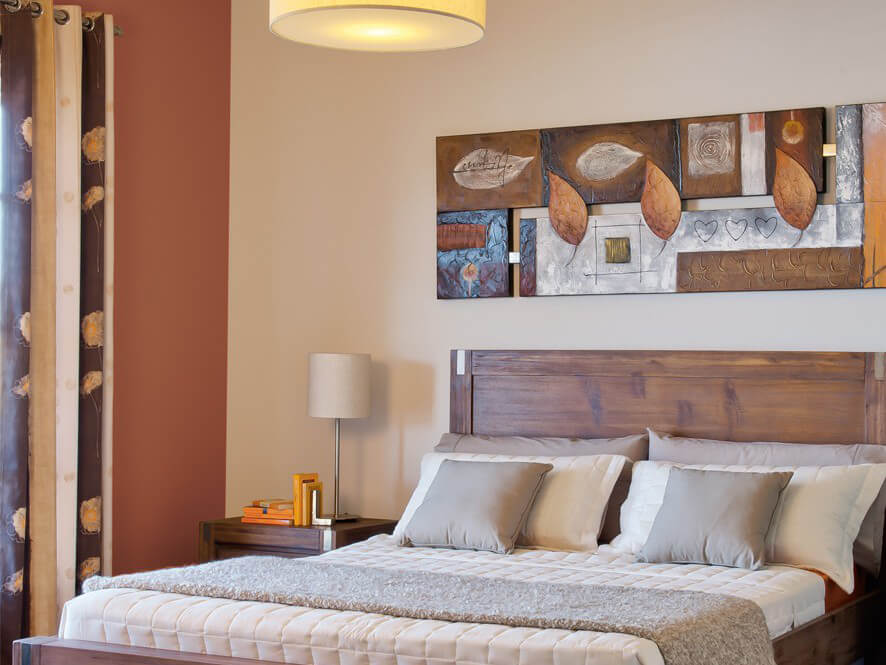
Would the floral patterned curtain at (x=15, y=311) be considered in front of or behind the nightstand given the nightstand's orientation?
in front

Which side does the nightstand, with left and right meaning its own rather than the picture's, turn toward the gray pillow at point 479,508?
left

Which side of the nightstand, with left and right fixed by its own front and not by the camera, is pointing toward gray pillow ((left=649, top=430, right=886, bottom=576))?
left

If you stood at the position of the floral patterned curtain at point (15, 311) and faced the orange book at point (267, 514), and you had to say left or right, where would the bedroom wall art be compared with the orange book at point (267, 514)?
right

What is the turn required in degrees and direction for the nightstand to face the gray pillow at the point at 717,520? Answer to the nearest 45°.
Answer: approximately 90° to its left

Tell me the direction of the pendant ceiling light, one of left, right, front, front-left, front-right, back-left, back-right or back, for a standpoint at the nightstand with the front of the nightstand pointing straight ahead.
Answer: front-left

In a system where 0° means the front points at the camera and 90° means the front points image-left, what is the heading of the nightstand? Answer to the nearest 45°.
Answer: approximately 45°
